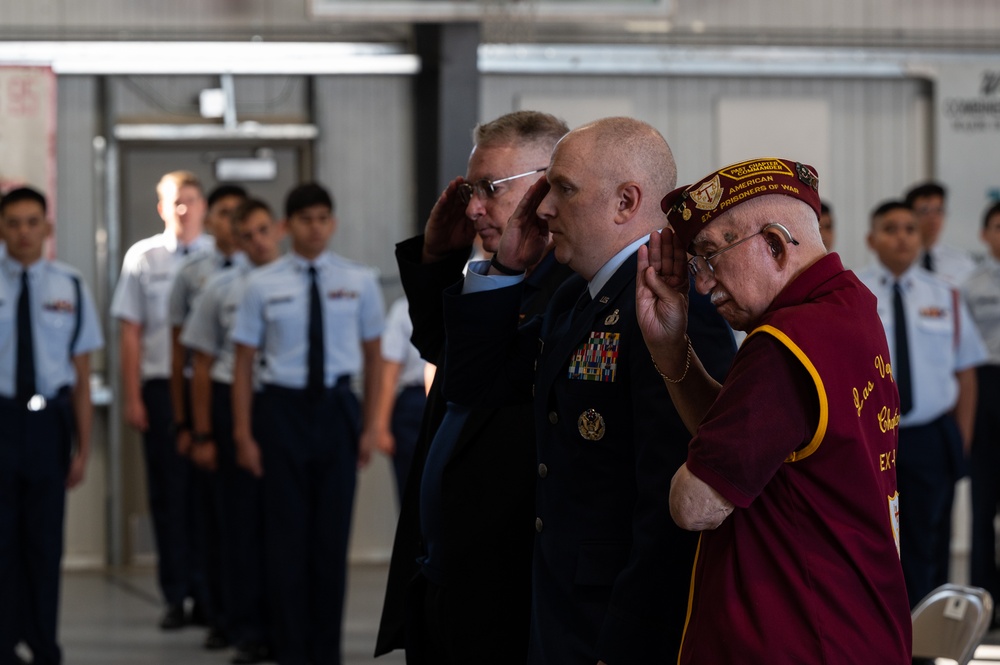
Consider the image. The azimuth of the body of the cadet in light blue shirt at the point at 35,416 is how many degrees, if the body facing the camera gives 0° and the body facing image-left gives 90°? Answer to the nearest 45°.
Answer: approximately 0°

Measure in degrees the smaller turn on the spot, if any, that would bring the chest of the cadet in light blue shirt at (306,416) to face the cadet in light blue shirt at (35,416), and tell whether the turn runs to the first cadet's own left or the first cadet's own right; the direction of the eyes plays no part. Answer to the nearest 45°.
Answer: approximately 90° to the first cadet's own right

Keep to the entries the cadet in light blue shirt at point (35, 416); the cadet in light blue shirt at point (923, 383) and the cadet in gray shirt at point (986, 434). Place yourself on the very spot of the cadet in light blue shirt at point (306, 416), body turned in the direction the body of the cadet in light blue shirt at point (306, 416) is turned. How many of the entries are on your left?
2

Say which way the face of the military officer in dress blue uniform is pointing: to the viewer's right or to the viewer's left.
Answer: to the viewer's left

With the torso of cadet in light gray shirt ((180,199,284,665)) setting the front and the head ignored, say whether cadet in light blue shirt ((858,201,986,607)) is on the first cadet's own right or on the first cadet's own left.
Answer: on the first cadet's own left

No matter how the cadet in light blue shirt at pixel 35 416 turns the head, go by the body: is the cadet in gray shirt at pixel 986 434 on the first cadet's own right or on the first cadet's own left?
on the first cadet's own left

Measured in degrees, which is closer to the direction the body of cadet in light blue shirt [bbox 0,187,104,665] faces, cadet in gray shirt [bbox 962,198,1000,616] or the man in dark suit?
the man in dark suit
